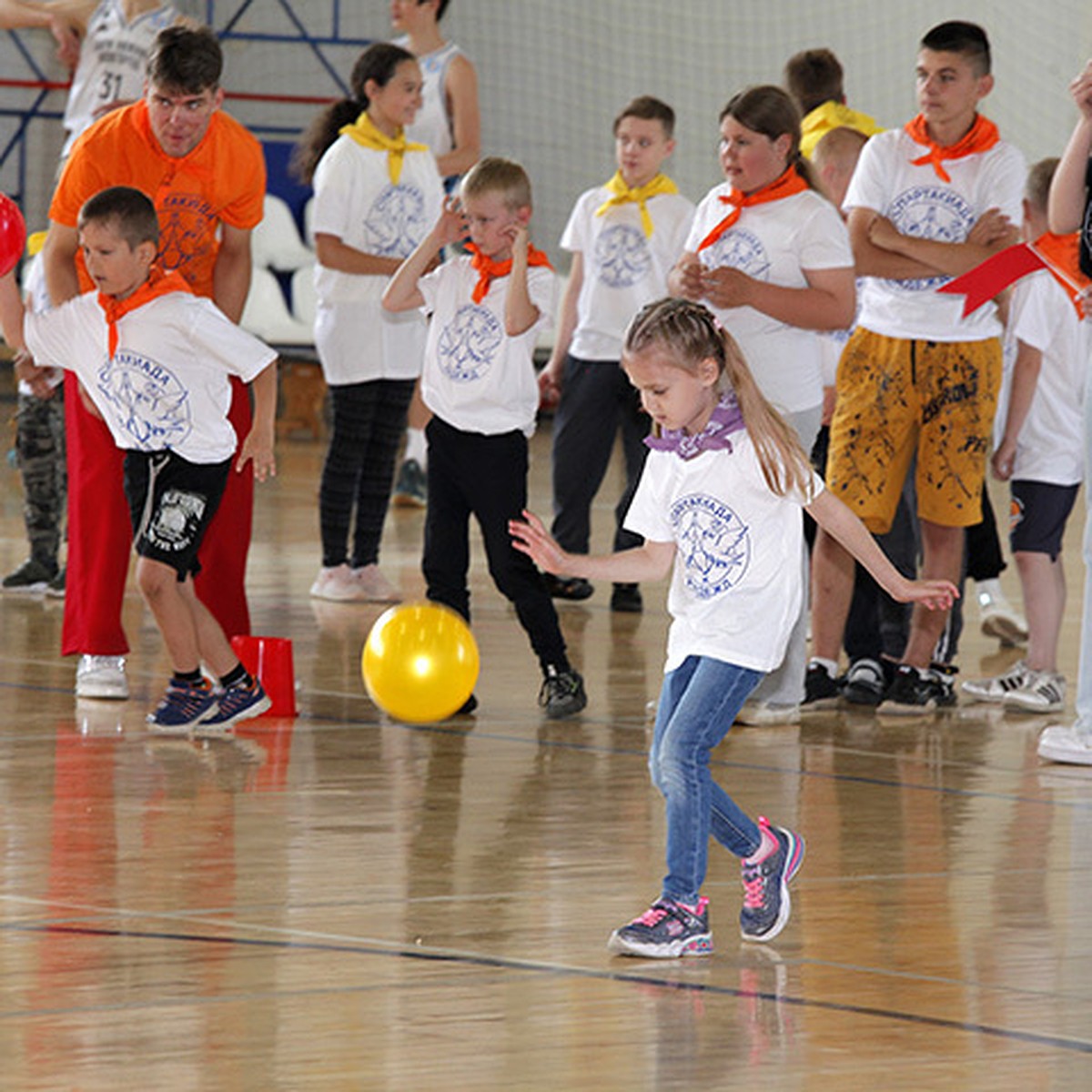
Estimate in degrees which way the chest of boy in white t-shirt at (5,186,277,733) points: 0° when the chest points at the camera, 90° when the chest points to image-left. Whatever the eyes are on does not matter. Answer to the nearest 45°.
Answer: approximately 45°

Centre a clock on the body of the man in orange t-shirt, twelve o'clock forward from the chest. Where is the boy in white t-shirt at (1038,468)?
The boy in white t-shirt is roughly at 9 o'clock from the man in orange t-shirt.

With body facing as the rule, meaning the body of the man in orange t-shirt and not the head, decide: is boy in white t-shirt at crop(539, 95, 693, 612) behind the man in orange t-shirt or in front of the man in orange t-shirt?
behind

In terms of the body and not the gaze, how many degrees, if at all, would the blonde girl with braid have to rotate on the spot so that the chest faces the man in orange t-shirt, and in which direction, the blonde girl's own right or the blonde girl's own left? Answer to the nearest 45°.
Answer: approximately 90° to the blonde girl's own right

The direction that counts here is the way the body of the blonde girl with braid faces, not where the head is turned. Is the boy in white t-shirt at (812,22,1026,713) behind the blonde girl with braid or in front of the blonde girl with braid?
behind

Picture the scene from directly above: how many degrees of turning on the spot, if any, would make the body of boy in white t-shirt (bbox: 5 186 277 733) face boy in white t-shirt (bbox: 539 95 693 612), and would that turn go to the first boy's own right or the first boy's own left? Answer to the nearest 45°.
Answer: approximately 180°

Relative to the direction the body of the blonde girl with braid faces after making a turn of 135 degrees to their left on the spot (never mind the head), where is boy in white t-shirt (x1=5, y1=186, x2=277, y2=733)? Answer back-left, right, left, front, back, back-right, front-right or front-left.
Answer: back-left

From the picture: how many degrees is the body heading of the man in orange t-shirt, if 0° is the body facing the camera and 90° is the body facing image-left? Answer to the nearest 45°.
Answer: approximately 0°

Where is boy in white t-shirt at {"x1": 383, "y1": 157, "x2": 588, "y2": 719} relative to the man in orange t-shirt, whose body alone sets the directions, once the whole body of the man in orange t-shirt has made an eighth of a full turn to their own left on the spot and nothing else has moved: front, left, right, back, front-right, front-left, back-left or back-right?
front-left

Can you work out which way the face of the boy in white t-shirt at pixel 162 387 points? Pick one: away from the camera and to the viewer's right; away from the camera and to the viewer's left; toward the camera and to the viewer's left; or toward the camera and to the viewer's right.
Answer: toward the camera and to the viewer's left

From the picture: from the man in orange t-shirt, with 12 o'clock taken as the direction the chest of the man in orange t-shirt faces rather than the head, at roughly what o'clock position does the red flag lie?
The red flag is roughly at 10 o'clock from the man in orange t-shirt.

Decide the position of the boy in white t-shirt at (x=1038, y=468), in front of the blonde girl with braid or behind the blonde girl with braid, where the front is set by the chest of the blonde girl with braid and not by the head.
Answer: behind

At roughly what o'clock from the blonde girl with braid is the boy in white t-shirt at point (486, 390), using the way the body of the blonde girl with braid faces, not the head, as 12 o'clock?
The boy in white t-shirt is roughly at 4 o'clock from the blonde girl with braid.

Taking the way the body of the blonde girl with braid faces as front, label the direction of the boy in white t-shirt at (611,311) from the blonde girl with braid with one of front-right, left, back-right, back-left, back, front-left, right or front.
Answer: back-right
